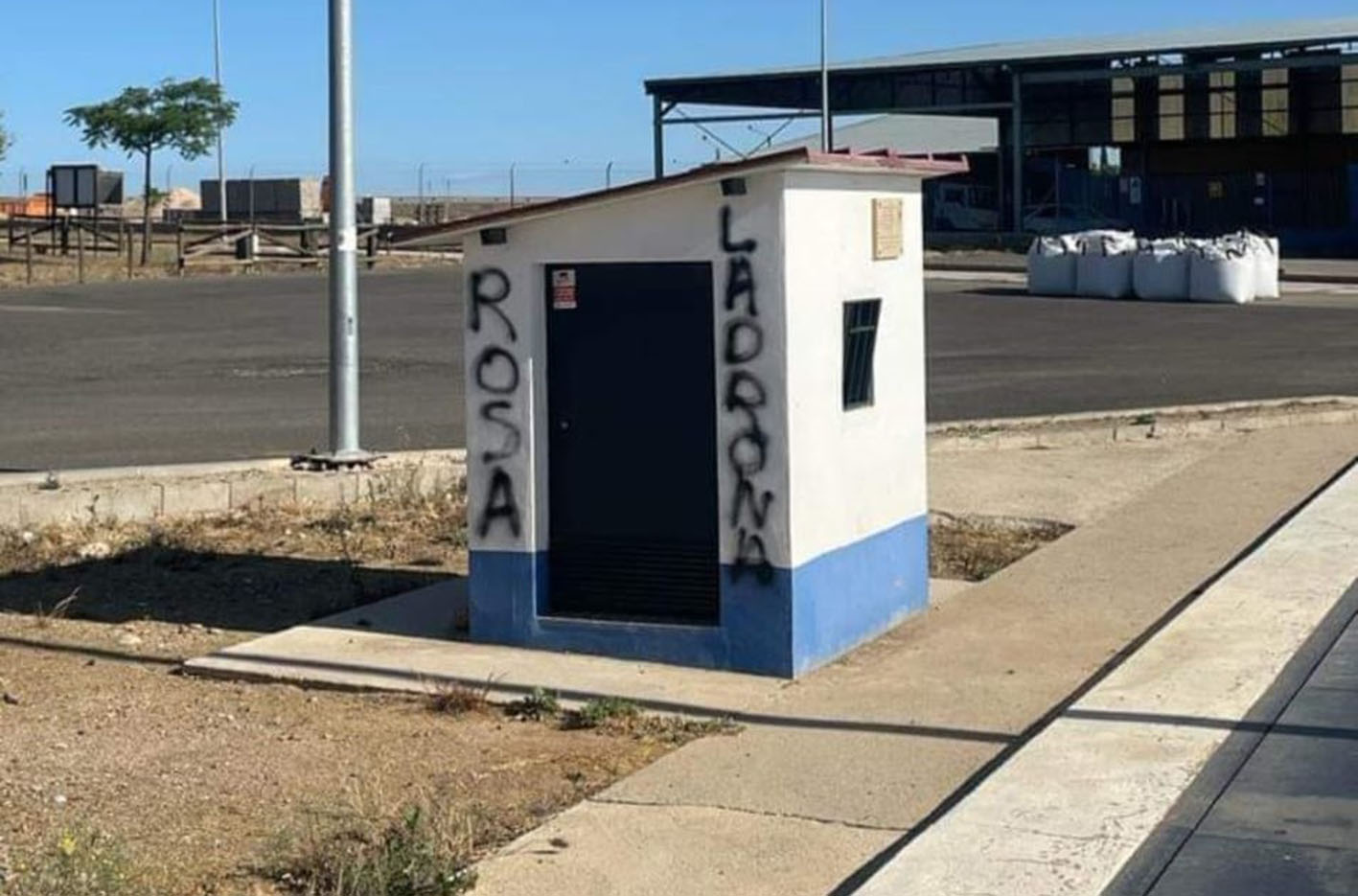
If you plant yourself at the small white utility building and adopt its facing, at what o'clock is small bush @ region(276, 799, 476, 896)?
The small bush is roughly at 11 o'clock from the small white utility building.

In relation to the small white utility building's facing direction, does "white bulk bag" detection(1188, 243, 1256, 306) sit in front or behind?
behind

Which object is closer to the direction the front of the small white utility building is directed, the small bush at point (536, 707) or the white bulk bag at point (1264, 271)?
the small bush

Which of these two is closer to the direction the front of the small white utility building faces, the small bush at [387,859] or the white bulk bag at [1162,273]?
the small bush

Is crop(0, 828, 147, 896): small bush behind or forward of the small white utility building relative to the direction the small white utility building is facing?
forward

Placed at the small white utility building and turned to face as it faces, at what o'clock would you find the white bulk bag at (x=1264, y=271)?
The white bulk bag is roughly at 5 o'clock from the small white utility building.

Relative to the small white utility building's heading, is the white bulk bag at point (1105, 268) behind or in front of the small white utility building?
behind

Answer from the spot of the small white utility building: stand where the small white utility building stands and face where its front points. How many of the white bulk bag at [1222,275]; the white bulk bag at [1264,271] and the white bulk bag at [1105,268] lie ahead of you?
0

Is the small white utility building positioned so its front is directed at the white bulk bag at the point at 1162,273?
no

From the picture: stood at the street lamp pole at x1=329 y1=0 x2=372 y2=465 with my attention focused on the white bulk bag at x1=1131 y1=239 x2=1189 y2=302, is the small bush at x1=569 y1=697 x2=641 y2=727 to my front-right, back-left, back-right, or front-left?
back-right

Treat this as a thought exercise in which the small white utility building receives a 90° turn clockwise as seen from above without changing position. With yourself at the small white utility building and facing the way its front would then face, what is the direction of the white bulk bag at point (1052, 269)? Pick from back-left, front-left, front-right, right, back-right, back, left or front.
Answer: front-right

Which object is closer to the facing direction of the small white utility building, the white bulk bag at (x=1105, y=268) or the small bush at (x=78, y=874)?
the small bush

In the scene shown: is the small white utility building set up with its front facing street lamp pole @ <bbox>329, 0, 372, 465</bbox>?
no
